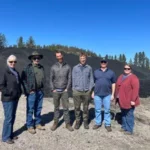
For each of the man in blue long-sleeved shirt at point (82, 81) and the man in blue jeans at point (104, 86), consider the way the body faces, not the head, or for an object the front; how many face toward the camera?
2

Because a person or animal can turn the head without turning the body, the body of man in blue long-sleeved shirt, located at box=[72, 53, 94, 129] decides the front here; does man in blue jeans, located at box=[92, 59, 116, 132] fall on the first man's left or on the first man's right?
on the first man's left

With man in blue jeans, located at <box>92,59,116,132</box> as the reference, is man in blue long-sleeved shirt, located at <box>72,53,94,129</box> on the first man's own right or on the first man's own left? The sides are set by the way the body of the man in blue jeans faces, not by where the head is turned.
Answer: on the first man's own right

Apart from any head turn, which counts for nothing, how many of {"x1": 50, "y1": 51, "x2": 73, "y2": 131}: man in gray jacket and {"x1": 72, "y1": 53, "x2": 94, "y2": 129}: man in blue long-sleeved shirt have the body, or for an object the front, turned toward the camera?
2

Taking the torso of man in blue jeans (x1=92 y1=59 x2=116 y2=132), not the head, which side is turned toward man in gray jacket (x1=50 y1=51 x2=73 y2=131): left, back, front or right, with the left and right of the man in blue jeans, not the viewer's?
right

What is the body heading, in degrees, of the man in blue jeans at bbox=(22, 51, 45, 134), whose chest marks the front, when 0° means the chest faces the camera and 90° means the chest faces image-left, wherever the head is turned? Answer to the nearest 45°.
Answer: approximately 315°

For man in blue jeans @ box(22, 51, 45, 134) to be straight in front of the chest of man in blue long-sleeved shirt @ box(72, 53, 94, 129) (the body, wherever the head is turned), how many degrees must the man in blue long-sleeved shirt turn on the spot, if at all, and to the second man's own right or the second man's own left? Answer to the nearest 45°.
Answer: approximately 90° to the second man's own right

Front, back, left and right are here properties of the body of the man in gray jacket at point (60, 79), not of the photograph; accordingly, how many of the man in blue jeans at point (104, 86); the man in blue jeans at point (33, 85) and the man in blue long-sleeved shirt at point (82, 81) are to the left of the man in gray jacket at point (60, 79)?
2

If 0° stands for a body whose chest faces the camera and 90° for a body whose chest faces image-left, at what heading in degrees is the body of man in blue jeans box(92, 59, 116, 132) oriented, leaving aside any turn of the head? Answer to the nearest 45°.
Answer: approximately 0°
